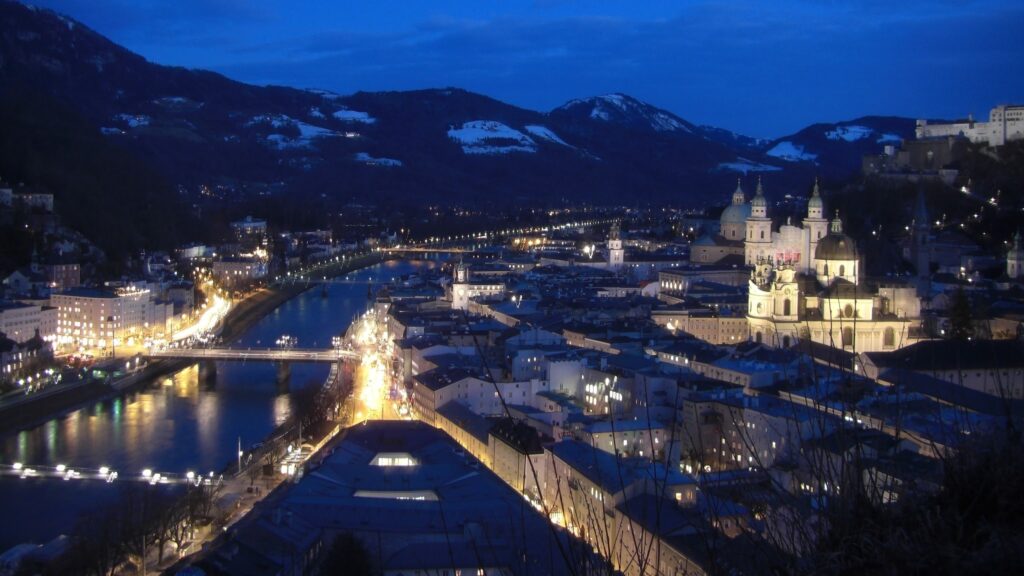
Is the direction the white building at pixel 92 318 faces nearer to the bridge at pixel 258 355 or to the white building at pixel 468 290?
the bridge

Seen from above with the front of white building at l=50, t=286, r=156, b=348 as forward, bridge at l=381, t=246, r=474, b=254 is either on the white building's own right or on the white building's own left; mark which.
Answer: on the white building's own left

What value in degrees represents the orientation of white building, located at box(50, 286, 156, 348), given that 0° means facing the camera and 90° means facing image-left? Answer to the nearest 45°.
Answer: approximately 315°

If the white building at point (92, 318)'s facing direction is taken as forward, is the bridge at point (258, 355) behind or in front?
in front

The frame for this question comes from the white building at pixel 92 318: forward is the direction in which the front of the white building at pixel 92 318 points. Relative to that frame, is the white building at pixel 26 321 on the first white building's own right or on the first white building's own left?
on the first white building's own right
